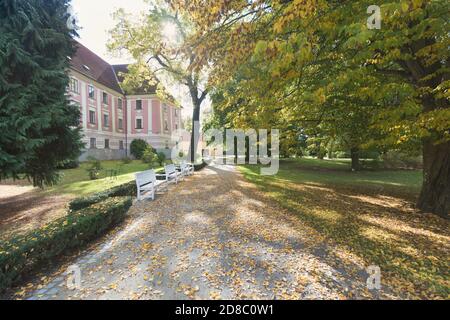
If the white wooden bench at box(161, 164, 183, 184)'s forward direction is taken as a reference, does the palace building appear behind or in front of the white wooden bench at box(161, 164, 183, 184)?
behind

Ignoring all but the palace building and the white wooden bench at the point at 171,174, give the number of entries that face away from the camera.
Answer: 0

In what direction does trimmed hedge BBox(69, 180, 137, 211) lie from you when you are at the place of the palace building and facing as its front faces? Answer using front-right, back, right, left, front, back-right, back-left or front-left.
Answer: front-right

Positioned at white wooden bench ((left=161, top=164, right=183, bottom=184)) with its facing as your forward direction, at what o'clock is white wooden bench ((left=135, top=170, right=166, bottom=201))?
white wooden bench ((left=135, top=170, right=166, bottom=201)) is roughly at 2 o'clock from white wooden bench ((left=161, top=164, right=183, bottom=184)).

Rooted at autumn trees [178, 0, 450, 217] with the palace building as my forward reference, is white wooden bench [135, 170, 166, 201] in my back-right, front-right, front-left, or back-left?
front-left

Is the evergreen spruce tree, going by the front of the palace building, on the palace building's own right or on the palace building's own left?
on the palace building's own right

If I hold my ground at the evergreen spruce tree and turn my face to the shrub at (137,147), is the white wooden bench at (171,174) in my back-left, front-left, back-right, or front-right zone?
front-right

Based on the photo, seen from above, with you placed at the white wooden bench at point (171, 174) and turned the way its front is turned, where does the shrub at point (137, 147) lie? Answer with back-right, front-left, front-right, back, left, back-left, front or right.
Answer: back-left

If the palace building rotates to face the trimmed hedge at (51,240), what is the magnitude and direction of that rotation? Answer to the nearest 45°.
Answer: approximately 45° to its right

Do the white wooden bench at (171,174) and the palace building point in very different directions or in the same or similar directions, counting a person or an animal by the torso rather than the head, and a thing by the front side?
same or similar directions

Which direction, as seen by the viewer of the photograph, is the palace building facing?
facing the viewer and to the right of the viewer

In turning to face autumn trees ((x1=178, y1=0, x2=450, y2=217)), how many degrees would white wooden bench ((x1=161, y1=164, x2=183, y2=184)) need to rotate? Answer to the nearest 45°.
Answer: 0° — it already faces it

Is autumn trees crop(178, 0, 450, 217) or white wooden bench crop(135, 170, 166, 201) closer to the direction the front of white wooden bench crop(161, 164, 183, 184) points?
the autumn trees

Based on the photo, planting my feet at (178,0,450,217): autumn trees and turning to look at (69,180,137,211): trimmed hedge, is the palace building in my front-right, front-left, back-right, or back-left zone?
front-right

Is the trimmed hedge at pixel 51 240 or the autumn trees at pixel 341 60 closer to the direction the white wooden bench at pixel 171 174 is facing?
the autumn trees
